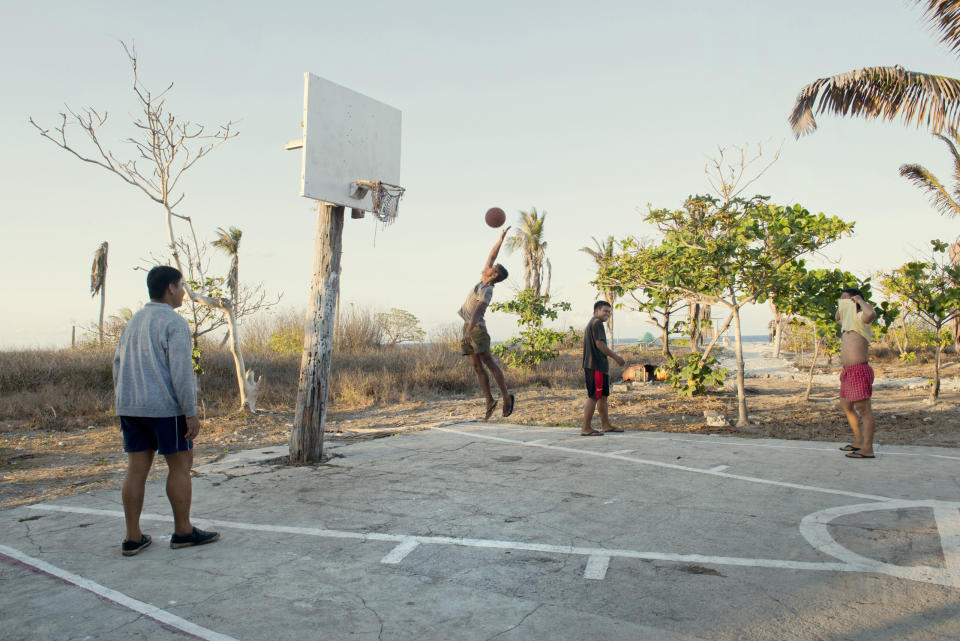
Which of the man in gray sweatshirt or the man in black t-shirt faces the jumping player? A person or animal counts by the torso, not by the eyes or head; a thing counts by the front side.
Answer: the man in gray sweatshirt

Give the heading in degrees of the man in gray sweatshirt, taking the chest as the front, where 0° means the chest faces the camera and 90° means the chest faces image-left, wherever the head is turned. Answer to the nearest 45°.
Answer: approximately 225°

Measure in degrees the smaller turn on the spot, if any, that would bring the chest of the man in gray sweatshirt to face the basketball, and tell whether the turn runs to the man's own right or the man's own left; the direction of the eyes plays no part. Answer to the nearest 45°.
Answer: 0° — they already face it

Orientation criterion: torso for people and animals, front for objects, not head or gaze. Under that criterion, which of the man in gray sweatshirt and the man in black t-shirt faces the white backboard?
the man in gray sweatshirt

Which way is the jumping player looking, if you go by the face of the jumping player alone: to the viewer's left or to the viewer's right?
to the viewer's left
